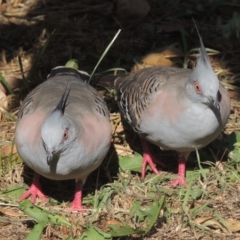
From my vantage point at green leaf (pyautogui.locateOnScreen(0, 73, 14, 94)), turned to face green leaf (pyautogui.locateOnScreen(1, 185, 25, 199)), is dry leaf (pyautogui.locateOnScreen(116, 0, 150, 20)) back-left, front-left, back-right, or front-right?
back-left

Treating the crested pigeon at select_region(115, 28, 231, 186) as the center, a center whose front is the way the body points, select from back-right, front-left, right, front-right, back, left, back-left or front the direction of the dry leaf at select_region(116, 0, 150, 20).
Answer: back-left

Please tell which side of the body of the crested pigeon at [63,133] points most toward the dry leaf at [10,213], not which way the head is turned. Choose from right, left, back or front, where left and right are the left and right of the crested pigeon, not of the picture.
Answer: right

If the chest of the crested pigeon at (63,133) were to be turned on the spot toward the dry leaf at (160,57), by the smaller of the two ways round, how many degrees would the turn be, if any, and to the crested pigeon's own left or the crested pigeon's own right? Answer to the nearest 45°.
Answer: approximately 135° to the crested pigeon's own left

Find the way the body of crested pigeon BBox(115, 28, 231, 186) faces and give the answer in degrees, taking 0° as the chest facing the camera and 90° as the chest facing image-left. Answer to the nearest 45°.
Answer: approximately 315°

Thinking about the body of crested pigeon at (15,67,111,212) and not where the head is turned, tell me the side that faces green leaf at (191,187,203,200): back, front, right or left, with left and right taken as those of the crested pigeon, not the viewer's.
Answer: left

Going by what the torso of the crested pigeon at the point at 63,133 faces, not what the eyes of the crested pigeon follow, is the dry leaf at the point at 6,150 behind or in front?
behind

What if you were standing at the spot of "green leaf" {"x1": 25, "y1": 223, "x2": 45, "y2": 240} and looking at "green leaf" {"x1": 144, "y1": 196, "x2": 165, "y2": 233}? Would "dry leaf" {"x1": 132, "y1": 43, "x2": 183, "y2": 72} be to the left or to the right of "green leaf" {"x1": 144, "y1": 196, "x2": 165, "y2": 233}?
left

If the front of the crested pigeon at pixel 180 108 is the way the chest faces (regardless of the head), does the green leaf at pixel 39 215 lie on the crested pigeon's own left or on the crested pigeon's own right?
on the crested pigeon's own right

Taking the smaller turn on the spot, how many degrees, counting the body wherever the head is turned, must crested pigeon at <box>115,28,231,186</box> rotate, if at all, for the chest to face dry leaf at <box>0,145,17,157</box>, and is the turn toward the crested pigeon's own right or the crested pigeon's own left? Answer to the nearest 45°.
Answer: approximately 135° to the crested pigeon's own right
